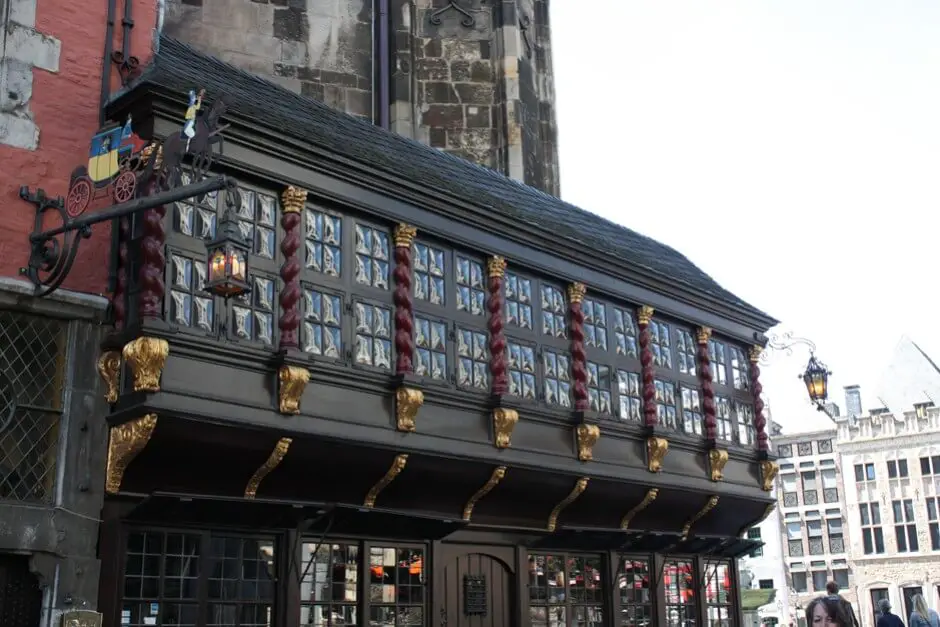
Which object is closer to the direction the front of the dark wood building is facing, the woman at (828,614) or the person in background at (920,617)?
the woman

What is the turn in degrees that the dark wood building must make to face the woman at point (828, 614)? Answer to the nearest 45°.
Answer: approximately 45° to its right

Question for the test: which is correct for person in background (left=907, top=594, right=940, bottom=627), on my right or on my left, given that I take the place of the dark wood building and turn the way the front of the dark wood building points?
on my left

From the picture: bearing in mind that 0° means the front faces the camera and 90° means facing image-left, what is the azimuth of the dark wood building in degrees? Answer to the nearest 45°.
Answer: approximately 315°

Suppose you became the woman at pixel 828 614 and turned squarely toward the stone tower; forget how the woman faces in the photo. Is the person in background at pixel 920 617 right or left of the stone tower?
right
